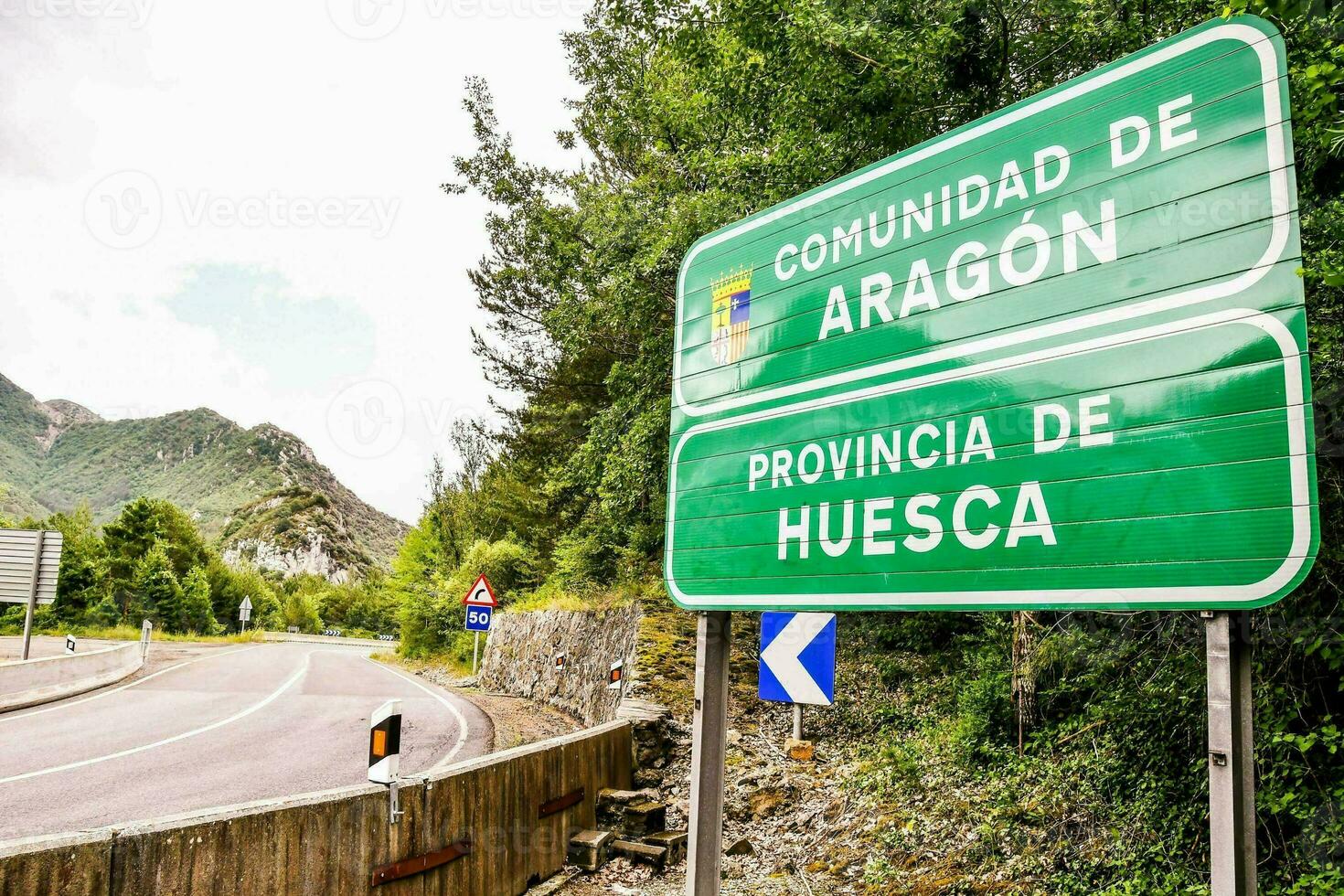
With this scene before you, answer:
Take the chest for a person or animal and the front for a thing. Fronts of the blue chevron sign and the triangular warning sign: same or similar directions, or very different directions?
same or similar directions

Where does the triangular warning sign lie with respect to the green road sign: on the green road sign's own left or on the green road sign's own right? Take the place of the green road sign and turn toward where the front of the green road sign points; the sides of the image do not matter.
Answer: on the green road sign's own right

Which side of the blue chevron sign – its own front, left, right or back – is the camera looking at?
front

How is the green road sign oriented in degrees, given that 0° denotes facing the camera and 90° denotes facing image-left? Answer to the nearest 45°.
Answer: approximately 45°

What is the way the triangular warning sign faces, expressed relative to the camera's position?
facing the viewer

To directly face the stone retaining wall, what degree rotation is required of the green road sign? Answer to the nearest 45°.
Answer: approximately 90° to its right

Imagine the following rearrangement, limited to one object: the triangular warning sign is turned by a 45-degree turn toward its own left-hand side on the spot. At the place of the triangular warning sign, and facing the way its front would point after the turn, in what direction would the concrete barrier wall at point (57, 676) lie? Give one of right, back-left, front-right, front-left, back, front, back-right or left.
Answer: back-right

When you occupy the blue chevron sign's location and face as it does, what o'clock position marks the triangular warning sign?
The triangular warning sign is roughly at 5 o'clock from the blue chevron sign.

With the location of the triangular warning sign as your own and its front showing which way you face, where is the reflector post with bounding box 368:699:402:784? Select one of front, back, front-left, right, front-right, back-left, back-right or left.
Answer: front

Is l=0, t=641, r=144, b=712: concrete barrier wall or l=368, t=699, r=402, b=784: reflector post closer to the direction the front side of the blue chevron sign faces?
the reflector post

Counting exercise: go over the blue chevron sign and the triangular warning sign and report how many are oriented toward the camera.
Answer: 2

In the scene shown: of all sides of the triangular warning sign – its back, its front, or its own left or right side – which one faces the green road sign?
front

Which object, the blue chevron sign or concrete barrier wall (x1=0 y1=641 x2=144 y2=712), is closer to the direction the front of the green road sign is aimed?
the concrete barrier wall

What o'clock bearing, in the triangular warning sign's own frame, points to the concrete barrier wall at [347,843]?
The concrete barrier wall is roughly at 12 o'clock from the triangular warning sign.

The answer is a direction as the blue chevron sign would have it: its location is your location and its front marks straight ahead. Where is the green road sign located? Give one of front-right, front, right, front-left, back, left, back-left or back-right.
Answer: front

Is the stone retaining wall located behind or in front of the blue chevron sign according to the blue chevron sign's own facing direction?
behind
